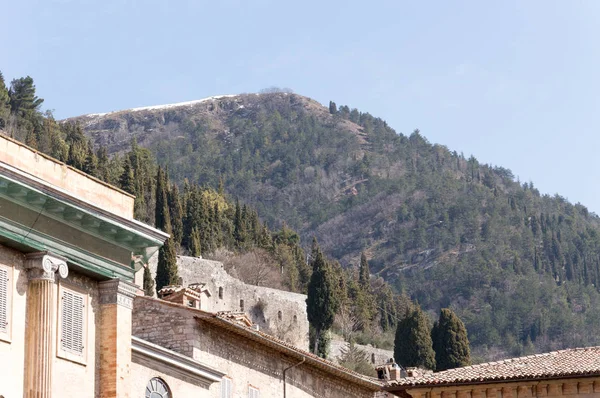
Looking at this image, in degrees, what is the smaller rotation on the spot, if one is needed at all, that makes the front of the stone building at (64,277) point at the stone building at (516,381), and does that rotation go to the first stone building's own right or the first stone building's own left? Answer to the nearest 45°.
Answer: approximately 90° to the first stone building's own left

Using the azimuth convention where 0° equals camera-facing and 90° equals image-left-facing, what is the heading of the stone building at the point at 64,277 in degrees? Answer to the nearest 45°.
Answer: approximately 315°
